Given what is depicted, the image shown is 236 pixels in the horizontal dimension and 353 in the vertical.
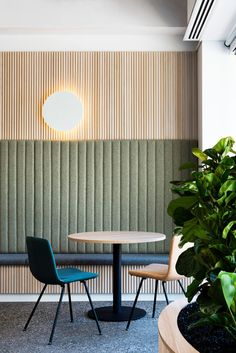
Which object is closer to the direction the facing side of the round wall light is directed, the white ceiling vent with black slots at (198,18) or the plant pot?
the plant pot

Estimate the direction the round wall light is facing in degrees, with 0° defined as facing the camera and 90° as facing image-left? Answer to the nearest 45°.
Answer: approximately 0°

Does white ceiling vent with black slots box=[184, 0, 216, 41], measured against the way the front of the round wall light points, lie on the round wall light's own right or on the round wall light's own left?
on the round wall light's own left

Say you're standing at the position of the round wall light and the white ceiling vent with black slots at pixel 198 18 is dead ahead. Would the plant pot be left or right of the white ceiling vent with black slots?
right

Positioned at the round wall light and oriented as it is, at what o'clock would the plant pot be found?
The plant pot is roughly at 12 o'clock from the round wall light.
